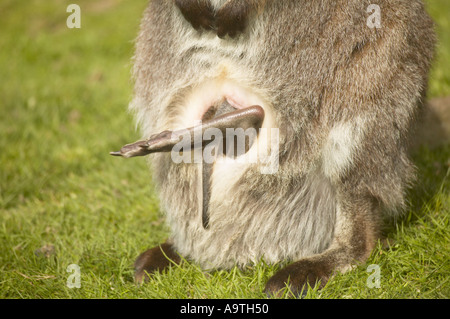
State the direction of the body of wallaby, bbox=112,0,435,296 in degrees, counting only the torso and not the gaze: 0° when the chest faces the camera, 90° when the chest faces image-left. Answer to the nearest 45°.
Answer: approximately 45°
